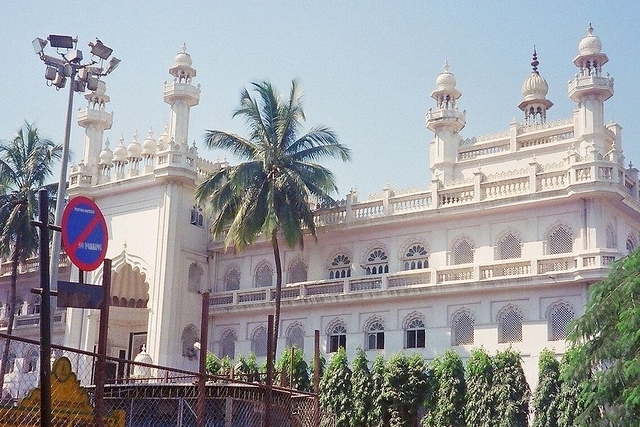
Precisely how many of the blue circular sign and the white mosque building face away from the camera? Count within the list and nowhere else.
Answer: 0

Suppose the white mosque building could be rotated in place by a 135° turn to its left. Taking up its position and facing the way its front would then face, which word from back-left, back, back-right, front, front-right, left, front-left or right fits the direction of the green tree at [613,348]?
right

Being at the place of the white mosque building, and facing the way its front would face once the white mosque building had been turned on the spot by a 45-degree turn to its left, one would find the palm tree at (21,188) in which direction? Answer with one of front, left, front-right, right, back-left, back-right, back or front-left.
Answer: right

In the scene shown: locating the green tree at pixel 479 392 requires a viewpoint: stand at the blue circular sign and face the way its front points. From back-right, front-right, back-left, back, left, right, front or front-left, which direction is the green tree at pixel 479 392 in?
left

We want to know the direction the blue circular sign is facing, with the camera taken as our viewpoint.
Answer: facing the viewer and to the right of the viewer

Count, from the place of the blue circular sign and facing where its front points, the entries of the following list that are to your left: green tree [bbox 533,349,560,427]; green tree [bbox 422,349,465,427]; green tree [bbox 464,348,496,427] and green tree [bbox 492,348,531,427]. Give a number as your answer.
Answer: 4

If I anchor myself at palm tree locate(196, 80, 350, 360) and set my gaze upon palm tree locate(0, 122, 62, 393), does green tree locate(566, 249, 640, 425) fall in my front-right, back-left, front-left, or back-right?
back-left

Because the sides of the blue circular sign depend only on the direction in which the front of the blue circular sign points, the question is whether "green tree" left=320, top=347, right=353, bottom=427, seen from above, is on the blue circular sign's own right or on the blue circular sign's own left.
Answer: on the blue circular sign's own left

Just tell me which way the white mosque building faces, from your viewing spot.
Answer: facing the viewer and to the left of the viewer

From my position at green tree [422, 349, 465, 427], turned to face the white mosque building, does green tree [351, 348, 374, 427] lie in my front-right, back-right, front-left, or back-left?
front-left

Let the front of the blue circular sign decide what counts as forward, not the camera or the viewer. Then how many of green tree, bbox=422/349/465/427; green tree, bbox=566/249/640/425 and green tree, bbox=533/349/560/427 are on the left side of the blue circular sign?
3

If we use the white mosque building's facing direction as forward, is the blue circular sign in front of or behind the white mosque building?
in front
